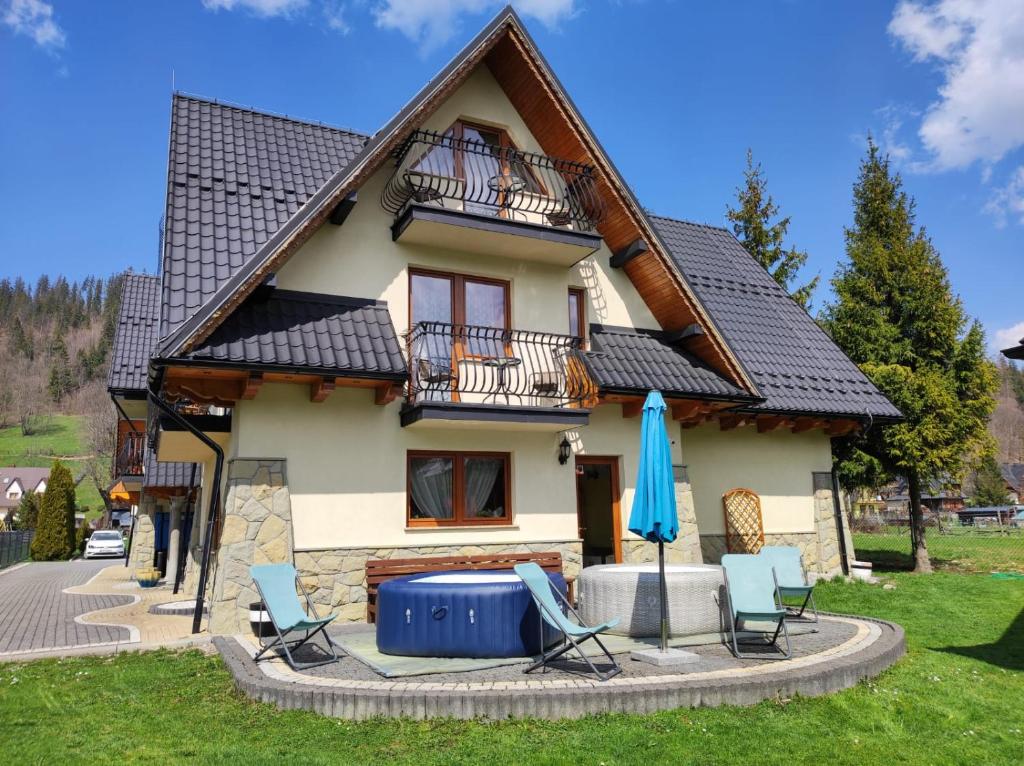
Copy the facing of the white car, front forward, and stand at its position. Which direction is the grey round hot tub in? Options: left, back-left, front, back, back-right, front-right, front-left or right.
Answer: front

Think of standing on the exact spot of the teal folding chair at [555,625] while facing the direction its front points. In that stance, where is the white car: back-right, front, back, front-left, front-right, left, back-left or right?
back

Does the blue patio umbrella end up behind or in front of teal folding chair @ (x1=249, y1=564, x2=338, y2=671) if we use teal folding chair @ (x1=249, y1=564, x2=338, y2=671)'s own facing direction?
in front

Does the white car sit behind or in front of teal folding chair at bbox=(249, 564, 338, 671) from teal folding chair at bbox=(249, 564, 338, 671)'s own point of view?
behind

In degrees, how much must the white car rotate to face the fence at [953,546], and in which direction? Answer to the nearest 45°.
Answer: approximately 45° to its left

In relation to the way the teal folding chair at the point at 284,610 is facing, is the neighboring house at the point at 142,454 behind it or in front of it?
behind

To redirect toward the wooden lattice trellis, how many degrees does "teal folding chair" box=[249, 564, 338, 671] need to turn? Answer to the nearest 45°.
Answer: approximately 90° to its left

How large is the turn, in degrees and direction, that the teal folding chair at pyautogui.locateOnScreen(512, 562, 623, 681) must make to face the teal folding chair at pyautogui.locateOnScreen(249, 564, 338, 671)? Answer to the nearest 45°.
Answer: approximately 135° to its right

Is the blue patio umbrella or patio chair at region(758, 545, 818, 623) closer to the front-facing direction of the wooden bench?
the blue patio umbrella

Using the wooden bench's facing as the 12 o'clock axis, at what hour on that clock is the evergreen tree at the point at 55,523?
The evergreen tree is roughly at 5 o'clock from the wooden bench.

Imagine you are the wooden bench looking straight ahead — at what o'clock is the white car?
The white car is roughly at 5 o'clock from the wooden bench.

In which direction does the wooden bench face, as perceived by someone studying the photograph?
facing the viewer

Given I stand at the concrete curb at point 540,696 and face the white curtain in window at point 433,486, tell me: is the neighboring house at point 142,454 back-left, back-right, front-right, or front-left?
front-left

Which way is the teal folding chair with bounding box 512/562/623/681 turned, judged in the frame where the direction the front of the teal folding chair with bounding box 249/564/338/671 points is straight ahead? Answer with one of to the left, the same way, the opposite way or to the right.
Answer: the same way

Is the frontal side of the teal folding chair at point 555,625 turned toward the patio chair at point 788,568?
no

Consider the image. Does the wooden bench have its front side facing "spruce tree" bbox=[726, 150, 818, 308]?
no

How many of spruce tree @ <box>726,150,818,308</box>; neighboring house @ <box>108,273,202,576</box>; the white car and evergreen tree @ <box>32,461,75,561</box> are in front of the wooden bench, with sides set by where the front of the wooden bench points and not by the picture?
0

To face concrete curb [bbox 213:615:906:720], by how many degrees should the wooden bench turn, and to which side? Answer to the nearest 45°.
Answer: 0° — it already faces it

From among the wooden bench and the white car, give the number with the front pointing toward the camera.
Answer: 2
